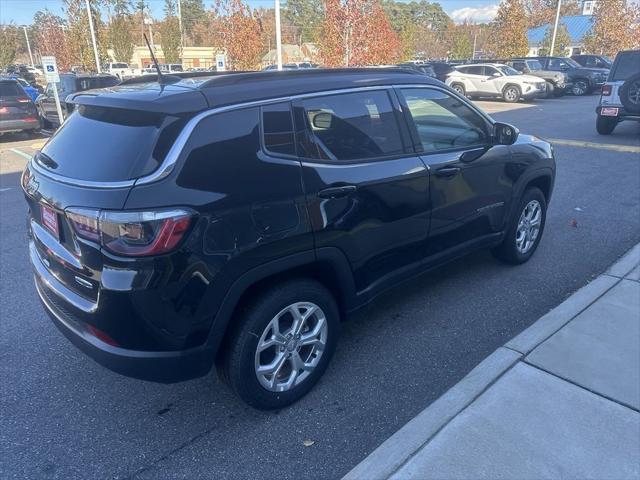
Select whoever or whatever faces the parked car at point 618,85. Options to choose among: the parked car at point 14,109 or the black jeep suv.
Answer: the black jeep suv

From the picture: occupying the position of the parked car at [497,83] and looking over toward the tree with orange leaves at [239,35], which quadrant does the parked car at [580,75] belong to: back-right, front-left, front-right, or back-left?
back-right

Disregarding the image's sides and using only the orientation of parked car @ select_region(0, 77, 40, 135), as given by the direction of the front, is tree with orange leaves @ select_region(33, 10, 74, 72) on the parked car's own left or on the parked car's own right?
on the parked car's own right

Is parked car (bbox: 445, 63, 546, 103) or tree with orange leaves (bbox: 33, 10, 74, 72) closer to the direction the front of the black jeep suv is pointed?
the parked car

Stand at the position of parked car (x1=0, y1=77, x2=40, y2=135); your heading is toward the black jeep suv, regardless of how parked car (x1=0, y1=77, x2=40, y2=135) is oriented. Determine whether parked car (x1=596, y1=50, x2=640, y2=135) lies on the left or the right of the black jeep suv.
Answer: left

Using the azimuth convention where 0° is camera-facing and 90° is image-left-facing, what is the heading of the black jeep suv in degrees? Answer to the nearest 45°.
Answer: approximately 225°

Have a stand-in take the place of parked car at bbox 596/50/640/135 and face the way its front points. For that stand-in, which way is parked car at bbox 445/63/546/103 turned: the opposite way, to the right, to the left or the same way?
to the right

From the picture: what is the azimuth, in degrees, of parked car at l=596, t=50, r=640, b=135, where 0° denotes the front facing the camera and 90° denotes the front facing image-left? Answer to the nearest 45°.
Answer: approximately 225°

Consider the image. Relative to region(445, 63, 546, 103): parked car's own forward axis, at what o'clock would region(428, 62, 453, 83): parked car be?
region(428, 62, 453, 83): parked car is roughly at 6 o'clock from region(445, 63, 546, 103): parked car.

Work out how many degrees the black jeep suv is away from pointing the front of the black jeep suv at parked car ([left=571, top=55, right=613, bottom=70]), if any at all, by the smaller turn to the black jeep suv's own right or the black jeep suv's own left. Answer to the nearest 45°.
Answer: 0° — it already faces it

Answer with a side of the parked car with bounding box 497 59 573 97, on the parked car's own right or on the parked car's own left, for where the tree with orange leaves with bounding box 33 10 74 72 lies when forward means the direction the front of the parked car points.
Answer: on the parked car's own right
